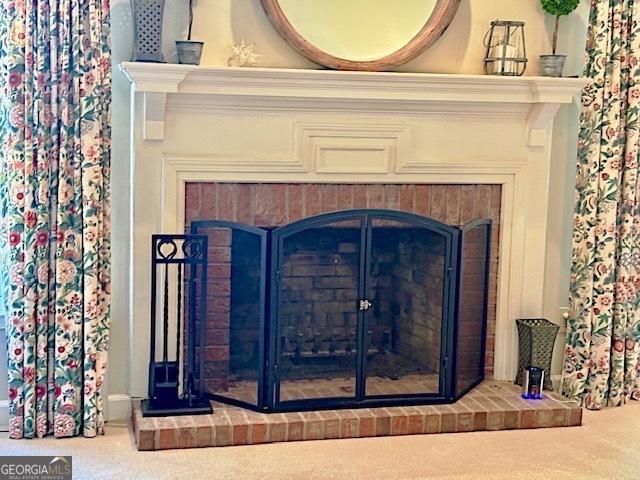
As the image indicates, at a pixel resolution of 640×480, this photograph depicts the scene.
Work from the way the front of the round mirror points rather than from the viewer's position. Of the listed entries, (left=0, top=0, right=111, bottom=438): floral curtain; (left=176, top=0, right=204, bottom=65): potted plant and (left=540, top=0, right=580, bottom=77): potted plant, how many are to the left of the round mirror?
1

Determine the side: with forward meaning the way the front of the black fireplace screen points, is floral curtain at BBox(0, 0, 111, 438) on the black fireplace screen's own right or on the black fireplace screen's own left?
on the black fireplace screen's own right

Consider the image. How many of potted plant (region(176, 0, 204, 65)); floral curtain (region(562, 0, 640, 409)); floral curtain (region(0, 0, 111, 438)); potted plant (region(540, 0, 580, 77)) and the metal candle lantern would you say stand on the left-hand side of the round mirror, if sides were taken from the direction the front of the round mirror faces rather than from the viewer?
3

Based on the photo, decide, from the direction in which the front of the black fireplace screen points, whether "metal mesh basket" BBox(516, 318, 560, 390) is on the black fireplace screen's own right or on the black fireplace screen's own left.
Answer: on the black fireplace screen's own left

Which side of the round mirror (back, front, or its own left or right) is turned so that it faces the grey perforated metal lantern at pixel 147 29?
right

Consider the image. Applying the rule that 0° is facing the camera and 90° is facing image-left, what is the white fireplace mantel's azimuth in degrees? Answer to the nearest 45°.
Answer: approximately 0°

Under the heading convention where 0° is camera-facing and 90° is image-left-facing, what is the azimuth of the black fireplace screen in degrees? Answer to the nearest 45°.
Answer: approximately 0°

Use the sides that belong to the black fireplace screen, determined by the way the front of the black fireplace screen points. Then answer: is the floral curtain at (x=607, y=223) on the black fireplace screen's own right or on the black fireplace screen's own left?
on the black fireplace screen's own left

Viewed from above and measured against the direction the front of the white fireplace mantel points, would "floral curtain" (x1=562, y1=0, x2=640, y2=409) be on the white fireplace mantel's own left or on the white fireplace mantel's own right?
on the white fireplace mantel's own left

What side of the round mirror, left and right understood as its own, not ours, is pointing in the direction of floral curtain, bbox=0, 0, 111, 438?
right

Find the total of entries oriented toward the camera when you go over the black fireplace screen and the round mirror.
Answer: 2
